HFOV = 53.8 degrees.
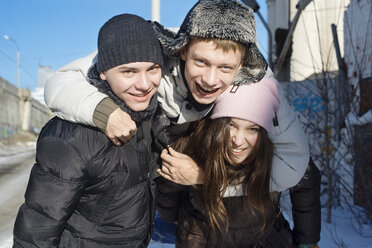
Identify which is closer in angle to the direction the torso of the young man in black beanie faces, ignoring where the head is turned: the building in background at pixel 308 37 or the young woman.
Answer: the young woman

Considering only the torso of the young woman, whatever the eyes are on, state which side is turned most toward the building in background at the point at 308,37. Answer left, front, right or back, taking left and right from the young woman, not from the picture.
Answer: back

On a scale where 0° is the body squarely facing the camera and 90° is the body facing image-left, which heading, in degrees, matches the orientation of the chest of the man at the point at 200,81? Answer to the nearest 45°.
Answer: approximately 0°

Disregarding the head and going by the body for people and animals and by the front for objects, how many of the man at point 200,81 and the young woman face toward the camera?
2

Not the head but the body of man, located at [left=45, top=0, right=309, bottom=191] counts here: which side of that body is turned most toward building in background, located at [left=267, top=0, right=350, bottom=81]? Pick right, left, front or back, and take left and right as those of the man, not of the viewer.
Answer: back

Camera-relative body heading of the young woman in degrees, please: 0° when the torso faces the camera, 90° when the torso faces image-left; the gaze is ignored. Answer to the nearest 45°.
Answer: approximately 0°

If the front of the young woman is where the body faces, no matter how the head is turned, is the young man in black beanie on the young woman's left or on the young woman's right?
on the young woman's right
